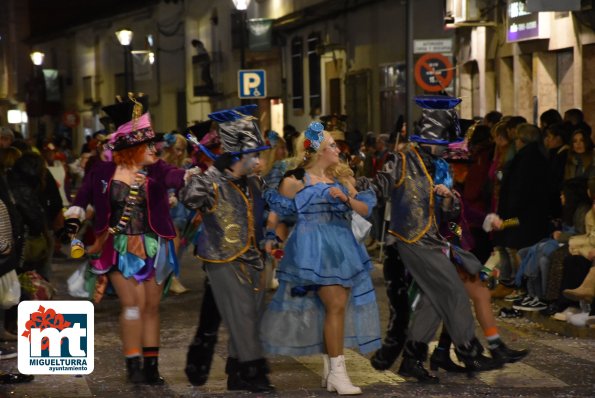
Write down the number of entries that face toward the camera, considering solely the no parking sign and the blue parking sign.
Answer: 2

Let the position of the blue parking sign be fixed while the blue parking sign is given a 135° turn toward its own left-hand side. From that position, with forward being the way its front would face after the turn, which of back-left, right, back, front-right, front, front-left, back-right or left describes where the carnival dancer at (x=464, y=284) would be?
back-right

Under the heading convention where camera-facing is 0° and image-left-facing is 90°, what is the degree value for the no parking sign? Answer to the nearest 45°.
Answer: approximately 0°

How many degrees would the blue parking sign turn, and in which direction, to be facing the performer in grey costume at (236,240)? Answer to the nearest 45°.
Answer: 0° — it already faces them

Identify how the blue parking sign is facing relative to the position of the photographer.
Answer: facing the viewer

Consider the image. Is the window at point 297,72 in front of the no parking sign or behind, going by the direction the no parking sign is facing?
behind

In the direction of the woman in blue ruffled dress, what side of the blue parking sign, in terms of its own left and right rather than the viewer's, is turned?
front

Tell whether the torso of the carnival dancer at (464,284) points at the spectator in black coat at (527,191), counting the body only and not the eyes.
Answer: no

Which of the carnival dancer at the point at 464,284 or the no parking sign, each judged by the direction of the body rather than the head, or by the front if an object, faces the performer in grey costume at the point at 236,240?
the no parking sign

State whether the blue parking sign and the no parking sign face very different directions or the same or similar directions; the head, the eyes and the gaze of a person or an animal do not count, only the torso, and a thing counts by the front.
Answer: same or similar directions

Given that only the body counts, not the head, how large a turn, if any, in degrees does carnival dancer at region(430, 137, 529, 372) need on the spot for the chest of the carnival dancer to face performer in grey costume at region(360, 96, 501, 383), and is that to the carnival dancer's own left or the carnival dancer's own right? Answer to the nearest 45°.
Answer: approximately 135° to the carnival dancer's own right

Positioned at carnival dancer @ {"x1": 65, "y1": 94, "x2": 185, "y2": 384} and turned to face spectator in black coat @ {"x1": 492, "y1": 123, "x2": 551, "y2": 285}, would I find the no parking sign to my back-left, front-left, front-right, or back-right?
front-left

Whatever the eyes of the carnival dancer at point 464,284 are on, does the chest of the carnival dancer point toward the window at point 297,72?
no

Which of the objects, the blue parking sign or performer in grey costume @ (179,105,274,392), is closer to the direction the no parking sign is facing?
the performer in grey costume
